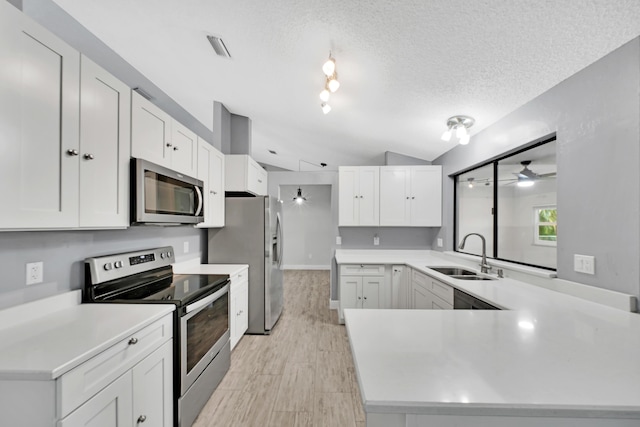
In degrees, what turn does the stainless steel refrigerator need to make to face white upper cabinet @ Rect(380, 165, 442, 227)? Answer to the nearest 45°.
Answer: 0° — it already faces it

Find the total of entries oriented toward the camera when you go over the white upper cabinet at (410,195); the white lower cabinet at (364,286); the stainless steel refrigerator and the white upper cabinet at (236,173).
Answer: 2

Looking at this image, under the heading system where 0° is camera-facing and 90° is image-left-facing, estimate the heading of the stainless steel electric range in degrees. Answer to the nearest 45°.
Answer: approximately 315°

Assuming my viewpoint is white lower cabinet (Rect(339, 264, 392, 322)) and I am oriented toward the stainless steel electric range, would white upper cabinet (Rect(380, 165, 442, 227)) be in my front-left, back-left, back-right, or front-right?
back-left

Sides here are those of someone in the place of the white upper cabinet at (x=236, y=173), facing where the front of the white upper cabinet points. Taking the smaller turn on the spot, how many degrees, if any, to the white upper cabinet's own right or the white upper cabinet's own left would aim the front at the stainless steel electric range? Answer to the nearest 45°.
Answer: approximately 90° to the white upper cabinet's own right

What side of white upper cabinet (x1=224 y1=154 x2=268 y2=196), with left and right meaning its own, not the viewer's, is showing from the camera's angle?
right

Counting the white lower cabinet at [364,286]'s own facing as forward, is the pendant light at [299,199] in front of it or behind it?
behind

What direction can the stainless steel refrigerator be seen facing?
to the viewer's right
